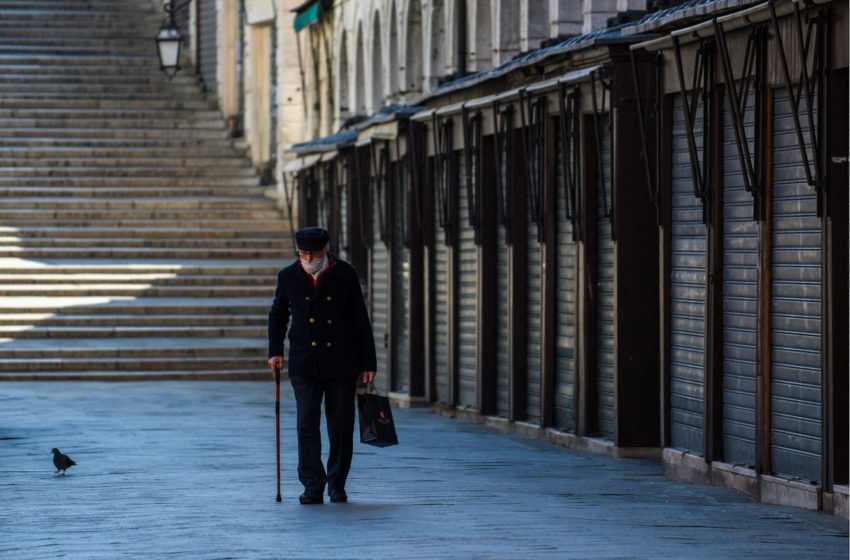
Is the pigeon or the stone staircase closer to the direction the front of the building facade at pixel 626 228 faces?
the pigeon

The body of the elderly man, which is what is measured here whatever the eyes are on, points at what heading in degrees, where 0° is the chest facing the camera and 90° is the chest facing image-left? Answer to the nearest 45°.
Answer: approximately 0°

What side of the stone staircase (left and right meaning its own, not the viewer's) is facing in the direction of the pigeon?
front

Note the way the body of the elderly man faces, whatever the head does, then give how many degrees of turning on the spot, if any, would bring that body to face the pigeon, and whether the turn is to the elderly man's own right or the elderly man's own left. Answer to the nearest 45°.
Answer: approximately 135° to the elderly man's own right

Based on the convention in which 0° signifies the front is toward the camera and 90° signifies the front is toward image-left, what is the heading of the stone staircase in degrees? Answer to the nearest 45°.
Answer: approximately 0°

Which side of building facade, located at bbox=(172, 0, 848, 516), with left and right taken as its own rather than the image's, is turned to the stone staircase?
right
